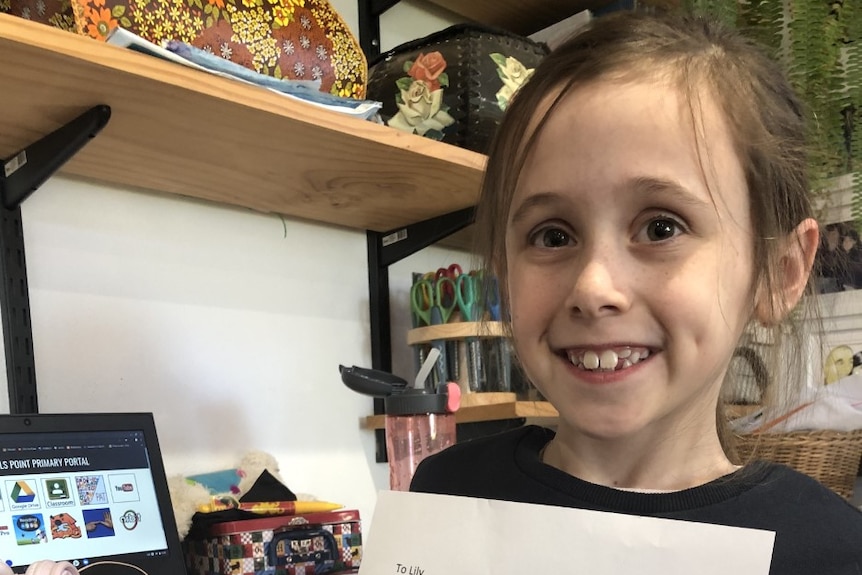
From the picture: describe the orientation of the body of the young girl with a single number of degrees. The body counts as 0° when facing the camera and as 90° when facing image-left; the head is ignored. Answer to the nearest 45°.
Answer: approximately 0°

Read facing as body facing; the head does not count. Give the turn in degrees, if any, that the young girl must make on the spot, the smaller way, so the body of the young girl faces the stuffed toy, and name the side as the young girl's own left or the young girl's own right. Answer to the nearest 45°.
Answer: approximately 135° to the young girl's own right

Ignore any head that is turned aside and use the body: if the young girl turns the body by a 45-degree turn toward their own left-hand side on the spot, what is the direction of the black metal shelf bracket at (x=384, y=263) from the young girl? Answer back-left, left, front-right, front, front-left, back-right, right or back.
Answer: back
